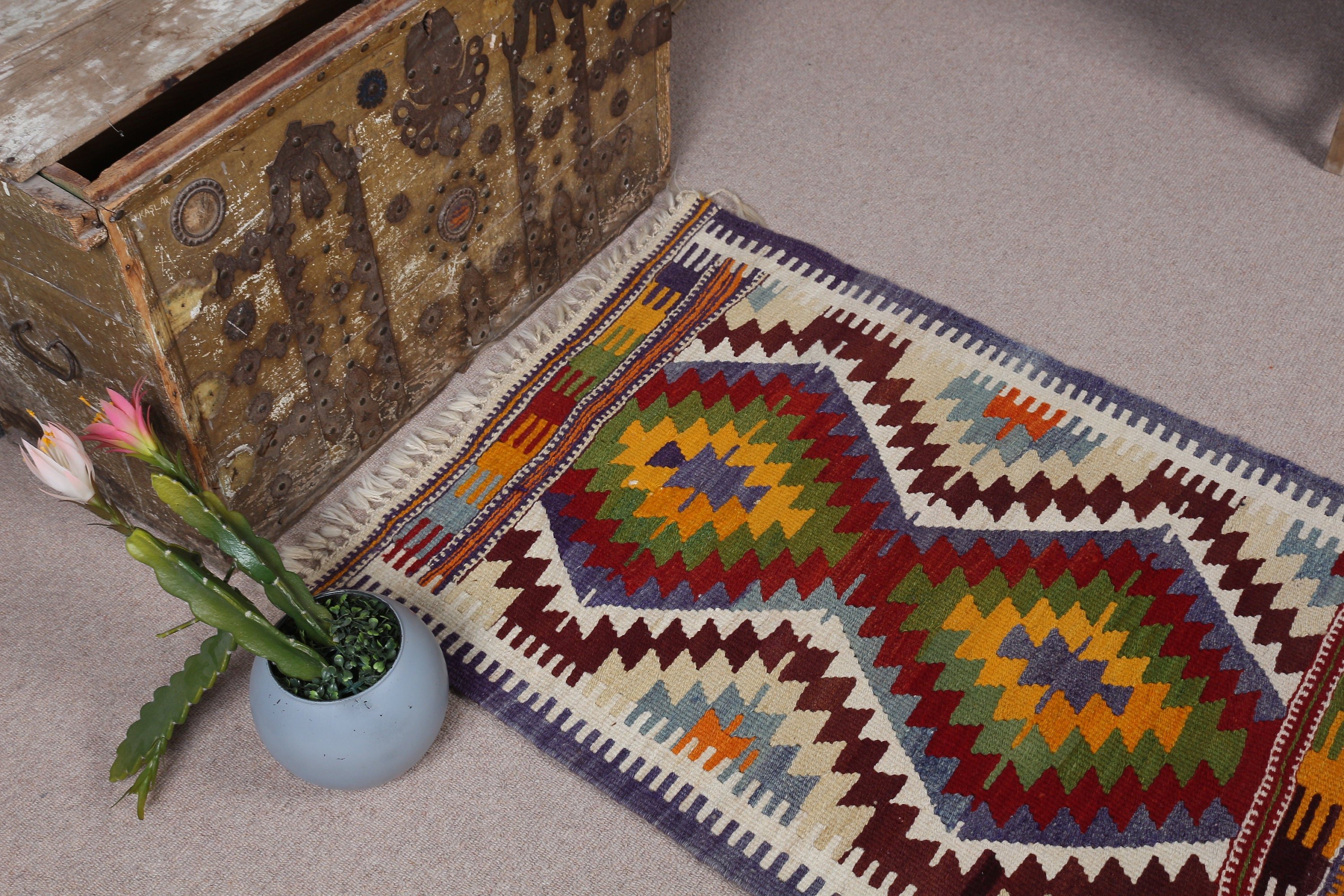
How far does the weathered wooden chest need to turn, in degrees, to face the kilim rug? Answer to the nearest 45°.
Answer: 0° — it already faces it

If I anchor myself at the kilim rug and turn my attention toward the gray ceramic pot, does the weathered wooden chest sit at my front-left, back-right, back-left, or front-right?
front-right

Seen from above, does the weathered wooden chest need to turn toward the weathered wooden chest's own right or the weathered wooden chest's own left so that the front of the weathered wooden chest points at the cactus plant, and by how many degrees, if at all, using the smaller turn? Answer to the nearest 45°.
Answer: approximately 45° to the weathered wooden chest's own right

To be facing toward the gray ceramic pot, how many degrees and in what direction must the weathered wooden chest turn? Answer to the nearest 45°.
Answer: approximately 45° to its right

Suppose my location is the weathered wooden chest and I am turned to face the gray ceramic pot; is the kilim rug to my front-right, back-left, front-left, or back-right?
front-left

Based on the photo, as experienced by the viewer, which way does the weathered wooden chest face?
facing the viewer and to the right of the viewer
